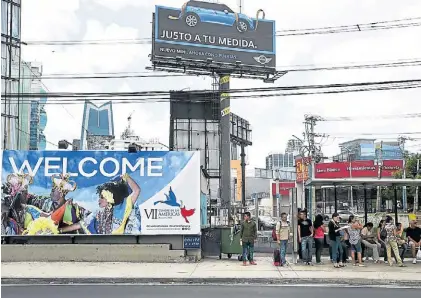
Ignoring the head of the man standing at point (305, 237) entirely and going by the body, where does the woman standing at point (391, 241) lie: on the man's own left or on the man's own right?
on the man's own left

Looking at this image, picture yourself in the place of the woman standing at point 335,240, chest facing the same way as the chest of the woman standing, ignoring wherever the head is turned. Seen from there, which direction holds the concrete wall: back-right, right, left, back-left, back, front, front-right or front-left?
back-right

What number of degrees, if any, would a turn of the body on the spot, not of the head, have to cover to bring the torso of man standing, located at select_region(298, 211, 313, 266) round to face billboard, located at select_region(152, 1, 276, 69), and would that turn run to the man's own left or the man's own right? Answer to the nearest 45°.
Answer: approximately 180°

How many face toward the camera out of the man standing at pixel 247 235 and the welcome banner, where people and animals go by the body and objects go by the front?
2

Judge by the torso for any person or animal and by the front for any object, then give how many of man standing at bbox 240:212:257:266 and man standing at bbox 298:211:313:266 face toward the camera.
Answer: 2

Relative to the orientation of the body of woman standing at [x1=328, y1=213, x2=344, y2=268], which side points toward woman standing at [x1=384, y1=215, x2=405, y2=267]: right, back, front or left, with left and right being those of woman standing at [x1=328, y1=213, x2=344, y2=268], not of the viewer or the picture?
left

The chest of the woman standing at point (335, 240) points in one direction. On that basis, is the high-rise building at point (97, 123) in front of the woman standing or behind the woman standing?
behind

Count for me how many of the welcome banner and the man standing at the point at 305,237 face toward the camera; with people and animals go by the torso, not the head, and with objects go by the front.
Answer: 2

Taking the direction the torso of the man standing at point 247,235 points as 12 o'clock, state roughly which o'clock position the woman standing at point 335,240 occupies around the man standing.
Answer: The woman standing is roughly at 9 o'clock from the man standing.

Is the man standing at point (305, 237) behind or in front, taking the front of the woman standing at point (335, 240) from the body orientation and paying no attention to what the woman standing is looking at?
behind
